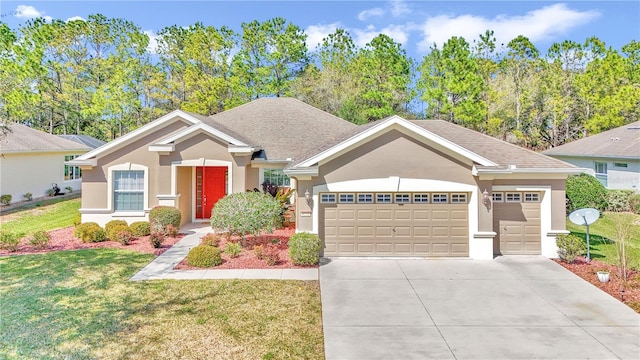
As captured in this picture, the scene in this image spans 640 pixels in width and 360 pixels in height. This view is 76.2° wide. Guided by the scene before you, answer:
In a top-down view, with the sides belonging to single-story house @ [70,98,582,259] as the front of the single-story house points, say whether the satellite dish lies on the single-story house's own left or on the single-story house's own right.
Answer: on the single-story house's own left

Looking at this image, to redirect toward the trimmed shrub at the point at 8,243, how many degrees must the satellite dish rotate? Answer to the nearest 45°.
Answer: approximately 45° to its right

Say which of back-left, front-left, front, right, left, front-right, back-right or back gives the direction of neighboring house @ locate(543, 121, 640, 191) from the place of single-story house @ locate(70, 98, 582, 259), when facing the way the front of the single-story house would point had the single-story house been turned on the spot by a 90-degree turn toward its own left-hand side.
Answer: front-left

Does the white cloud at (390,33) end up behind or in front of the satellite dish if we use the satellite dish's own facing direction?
behind

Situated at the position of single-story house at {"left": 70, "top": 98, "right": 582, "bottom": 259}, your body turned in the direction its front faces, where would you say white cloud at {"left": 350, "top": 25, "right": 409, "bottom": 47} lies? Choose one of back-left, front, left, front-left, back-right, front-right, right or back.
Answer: back

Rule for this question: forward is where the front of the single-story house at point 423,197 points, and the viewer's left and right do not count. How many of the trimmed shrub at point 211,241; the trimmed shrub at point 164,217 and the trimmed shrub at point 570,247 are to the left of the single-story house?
1

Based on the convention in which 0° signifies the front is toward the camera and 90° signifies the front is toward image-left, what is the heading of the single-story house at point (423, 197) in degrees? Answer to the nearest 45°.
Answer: approximately 0°

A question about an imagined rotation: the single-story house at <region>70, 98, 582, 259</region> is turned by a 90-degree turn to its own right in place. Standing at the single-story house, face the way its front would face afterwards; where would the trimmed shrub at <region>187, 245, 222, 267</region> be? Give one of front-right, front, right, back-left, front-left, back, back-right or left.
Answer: front

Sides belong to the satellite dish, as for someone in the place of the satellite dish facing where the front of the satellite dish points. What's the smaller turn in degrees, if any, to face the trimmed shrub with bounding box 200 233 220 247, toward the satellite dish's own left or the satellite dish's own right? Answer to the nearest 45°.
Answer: approximately 45° to the satellite dish's own right

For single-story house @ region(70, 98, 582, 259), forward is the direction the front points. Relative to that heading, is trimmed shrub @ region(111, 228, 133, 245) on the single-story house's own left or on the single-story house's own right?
on the single-story house's own right

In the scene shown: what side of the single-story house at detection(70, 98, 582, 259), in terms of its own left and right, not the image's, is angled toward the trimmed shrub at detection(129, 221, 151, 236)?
right

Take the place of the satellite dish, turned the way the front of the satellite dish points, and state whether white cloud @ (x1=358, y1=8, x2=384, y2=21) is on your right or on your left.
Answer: on your right

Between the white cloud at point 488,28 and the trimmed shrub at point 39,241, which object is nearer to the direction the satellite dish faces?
the trimmed shrub
